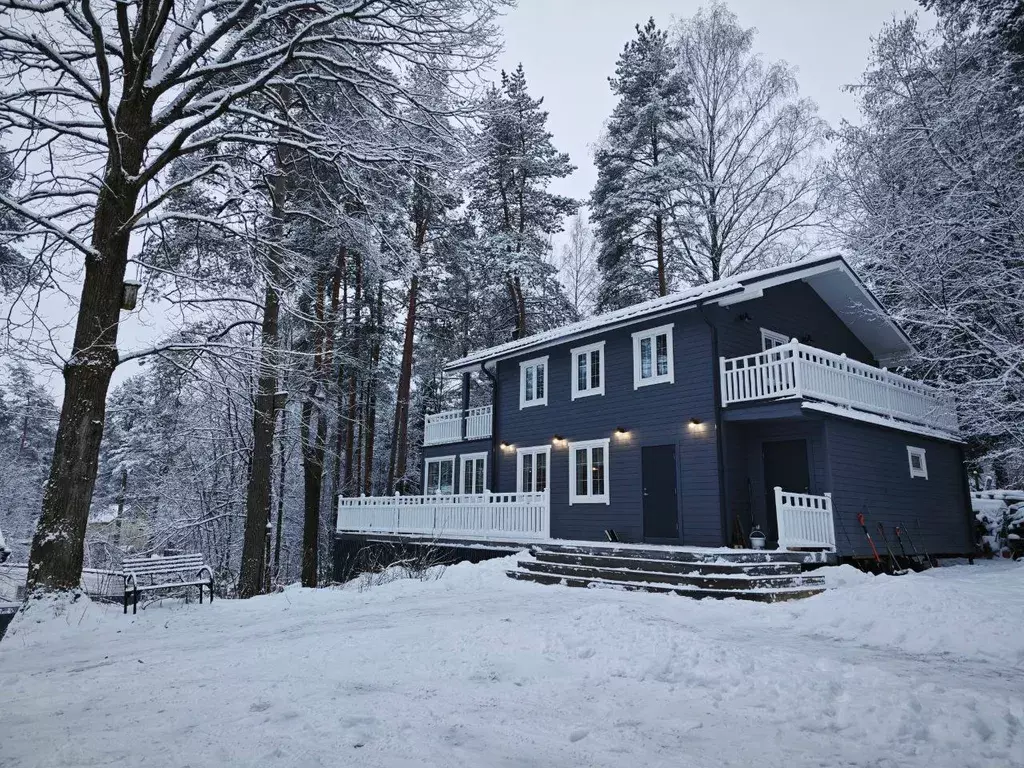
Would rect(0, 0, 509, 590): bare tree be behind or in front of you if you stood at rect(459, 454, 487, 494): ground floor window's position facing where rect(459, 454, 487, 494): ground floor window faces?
in front

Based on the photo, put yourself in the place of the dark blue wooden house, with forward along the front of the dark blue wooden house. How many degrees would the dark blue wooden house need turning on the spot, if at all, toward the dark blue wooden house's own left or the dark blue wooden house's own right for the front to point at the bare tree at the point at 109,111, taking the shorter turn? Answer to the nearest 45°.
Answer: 0° — it already faces it

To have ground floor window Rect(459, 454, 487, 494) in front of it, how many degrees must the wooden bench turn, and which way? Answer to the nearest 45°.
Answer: approximately 90° to its left

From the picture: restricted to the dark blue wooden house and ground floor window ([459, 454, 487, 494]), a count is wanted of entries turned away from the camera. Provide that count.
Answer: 0

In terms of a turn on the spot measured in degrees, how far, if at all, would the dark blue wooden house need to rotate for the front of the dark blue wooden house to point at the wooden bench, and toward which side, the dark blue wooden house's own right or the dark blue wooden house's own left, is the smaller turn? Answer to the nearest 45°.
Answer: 0° — it already faces it

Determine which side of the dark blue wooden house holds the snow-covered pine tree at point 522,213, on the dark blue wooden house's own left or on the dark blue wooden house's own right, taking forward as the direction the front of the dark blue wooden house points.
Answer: on the dark blue wooden house's own right
